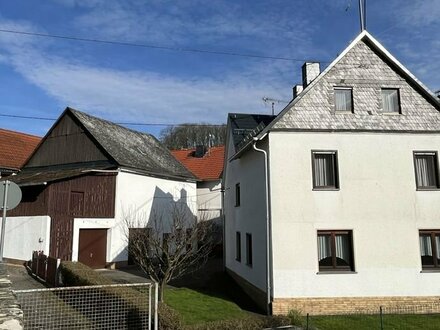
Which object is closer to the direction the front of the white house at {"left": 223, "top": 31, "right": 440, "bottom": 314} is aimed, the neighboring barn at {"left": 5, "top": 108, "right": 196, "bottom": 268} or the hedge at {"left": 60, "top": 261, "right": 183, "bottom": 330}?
the hedge

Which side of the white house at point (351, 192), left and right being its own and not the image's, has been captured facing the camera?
front

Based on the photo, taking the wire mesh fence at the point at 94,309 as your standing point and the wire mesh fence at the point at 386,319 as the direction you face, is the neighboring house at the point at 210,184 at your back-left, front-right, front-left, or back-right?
front-left

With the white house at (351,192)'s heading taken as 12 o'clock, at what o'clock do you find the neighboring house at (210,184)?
The neighboring house is roughly at 5 o'clock from the white house.

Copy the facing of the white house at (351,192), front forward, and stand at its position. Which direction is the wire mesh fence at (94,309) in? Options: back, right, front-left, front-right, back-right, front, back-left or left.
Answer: front-right

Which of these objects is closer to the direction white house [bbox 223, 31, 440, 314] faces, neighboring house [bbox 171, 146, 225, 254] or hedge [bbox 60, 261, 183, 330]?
the hedge

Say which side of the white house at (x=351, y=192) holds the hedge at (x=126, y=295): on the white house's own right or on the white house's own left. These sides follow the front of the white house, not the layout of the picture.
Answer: on the white house's own right

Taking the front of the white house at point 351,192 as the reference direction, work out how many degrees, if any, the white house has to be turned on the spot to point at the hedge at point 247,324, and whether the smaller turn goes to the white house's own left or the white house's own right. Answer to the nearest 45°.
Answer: approximately 45° to the white house's own right

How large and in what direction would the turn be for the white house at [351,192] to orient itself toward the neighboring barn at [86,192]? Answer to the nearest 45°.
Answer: approximately 135° to its right
